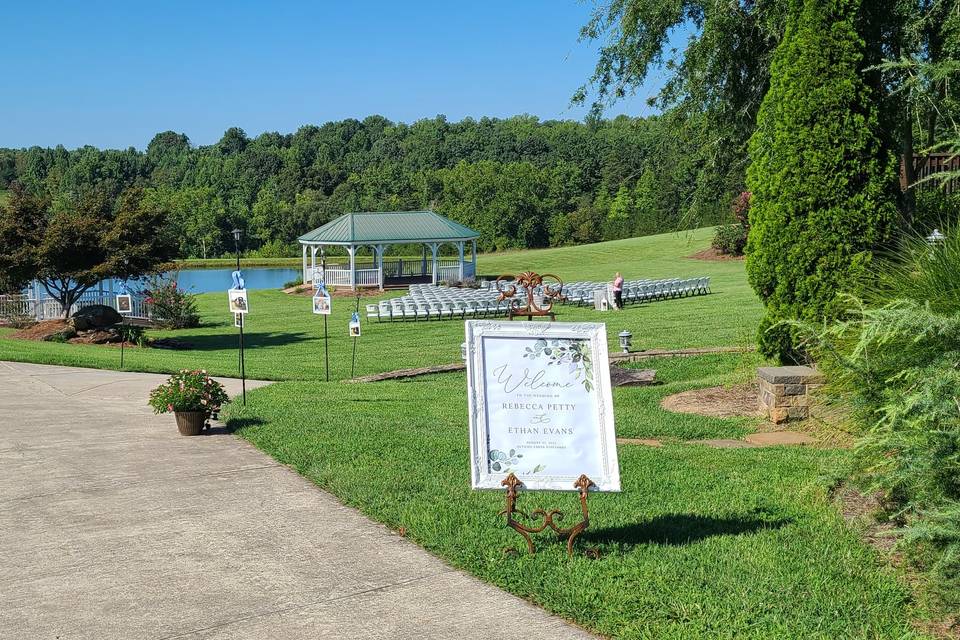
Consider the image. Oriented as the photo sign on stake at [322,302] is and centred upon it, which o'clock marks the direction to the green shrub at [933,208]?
The green shrub is roughly at 10 o'clock from the photo sign on stake.

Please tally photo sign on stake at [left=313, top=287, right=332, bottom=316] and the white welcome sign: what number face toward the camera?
2

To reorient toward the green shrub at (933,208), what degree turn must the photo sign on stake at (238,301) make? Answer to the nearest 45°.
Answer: approximately 90° to its left

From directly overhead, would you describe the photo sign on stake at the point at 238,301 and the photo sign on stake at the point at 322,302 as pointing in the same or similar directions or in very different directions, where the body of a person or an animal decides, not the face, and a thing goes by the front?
same or similar directions

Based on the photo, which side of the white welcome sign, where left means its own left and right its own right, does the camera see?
front

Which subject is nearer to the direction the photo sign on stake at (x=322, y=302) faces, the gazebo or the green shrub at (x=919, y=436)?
the green shrub

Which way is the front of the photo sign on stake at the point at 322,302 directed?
toward the camera

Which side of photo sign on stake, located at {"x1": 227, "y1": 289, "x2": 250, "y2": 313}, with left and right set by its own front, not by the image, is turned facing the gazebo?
back
